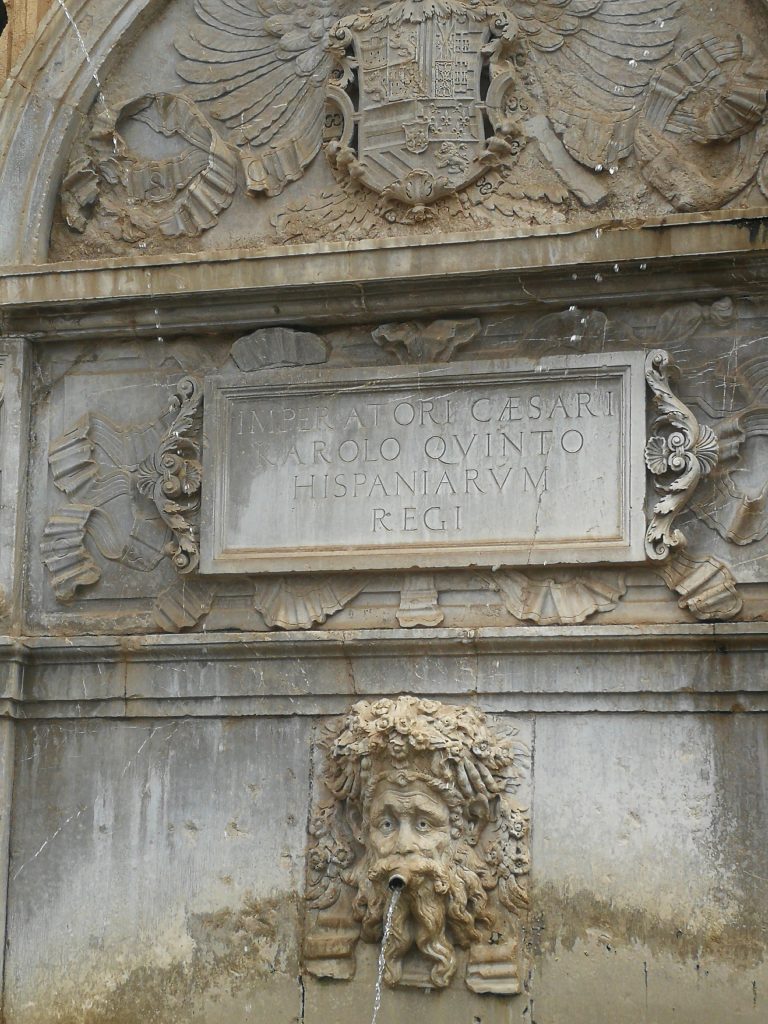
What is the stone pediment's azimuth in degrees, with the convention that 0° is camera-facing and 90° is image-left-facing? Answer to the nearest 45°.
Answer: approximately 0°
